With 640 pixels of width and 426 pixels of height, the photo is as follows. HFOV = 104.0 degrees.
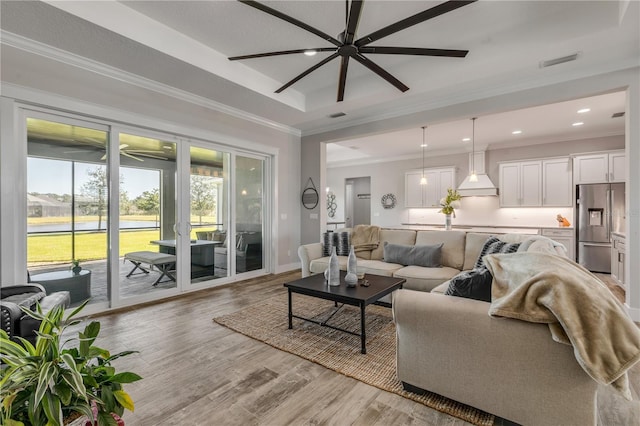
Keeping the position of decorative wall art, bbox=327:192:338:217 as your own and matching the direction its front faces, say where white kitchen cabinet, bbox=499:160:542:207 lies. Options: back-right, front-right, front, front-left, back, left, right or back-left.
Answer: front-left

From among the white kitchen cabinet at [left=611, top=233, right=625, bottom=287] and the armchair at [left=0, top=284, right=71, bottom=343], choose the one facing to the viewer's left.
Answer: the white kitchen cabinet

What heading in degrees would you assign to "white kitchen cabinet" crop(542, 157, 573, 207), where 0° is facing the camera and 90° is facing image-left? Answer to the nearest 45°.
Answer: approximately 0°

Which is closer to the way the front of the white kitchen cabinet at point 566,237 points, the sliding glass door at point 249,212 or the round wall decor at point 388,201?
the sliding glass door

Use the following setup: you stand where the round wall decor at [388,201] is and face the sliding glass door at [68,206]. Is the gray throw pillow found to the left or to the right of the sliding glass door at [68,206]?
left

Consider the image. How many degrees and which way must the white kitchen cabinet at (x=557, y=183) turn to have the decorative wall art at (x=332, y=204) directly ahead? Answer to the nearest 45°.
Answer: approximately 90° to its right

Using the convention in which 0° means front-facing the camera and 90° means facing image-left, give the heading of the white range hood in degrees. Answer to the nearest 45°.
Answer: approximately 0°

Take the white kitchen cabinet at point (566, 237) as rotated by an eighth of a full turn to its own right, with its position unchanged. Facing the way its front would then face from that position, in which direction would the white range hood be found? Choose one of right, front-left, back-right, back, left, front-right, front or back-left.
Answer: front-right

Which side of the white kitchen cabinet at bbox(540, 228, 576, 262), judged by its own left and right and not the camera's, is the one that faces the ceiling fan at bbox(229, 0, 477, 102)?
front

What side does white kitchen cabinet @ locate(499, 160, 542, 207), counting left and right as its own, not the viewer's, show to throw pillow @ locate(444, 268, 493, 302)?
front
